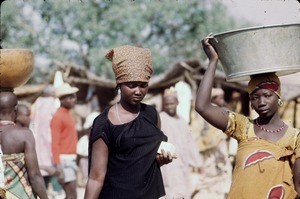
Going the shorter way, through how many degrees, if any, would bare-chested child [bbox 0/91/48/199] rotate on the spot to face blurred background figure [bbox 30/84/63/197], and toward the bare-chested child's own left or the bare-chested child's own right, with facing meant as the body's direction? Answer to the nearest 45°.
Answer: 0° — they already face them

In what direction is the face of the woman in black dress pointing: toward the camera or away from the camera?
toward the camera

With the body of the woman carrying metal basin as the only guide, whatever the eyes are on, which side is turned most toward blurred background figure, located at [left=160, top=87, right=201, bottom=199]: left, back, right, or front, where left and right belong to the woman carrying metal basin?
back

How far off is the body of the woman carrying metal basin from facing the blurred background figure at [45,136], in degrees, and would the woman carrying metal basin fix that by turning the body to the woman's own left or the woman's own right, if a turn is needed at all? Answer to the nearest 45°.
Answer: approximately 135° to the woman's own right

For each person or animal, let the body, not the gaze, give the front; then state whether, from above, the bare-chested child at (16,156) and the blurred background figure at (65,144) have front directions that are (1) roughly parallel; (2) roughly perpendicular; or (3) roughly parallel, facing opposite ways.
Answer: roughly perpendicular

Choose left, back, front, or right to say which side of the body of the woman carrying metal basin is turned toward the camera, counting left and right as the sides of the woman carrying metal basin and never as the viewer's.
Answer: front

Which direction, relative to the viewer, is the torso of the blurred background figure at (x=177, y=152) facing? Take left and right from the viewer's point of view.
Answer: facing the viewer

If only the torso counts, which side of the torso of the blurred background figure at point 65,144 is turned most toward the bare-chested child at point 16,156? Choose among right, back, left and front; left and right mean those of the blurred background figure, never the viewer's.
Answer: right

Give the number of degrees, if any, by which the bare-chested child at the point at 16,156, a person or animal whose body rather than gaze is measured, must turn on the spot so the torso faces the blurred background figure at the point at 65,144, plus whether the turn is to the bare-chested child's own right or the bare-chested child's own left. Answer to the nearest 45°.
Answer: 0° — they already face them

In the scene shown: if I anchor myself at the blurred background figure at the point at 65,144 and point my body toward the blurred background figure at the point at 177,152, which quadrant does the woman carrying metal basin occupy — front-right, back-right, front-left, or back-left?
front-right
